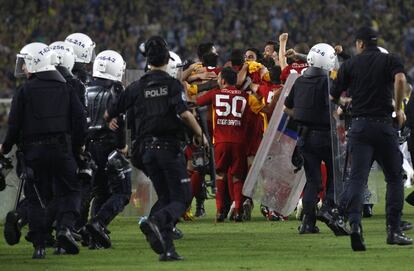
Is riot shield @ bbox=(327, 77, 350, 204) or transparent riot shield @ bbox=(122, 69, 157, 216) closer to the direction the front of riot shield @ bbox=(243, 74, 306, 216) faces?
the transparent riot shield

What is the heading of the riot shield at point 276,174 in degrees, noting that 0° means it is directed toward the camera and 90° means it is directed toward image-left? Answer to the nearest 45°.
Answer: approximately 135°

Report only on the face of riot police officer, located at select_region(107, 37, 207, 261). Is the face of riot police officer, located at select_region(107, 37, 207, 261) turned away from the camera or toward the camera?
away from the camera

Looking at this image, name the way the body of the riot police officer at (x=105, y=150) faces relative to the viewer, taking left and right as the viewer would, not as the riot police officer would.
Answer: facing away from the viewer and to the right of the viewer

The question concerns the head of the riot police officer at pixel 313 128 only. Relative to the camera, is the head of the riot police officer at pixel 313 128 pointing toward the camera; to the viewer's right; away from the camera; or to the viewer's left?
away from the camera
